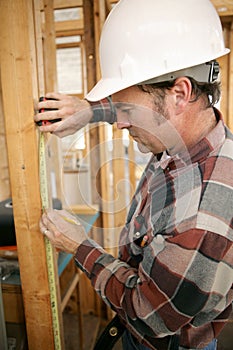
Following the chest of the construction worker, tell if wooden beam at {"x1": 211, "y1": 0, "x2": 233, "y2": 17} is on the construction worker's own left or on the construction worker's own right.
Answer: on the construction worker's own right

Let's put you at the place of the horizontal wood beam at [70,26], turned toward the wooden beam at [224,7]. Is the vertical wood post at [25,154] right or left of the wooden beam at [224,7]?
right

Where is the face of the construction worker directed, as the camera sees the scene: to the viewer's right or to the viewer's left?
to the viewer's left

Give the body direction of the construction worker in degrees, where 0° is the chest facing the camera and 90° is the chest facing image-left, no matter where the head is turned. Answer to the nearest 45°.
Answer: approximately 90°
